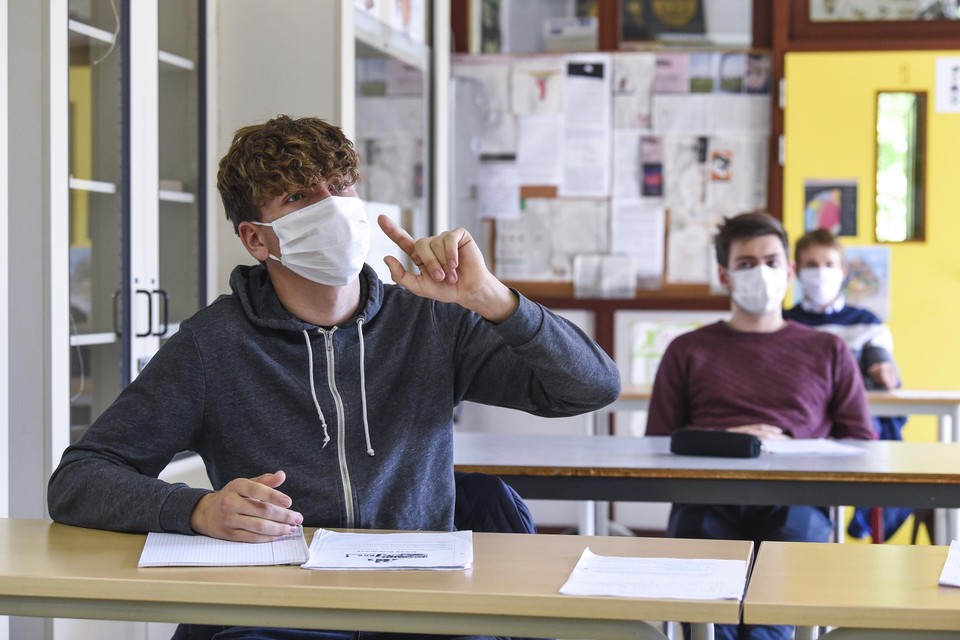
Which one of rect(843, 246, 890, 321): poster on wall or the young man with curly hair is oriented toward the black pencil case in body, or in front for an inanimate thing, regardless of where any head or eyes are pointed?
the poster on wall

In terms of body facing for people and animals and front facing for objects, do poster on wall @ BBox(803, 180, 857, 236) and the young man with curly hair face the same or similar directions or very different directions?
same or similar directions

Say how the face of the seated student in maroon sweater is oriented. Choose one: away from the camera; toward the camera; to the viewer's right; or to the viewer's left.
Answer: toward the camera

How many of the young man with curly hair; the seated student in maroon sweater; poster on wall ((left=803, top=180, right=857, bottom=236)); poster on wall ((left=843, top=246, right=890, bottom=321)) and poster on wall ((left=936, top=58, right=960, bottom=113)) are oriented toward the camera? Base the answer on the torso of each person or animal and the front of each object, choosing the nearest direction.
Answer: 5

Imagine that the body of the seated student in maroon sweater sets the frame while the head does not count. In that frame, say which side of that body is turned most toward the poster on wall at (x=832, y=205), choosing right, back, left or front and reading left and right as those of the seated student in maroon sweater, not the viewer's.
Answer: back

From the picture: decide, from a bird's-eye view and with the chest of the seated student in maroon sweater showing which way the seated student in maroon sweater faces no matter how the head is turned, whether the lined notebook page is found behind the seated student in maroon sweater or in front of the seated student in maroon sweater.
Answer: in front

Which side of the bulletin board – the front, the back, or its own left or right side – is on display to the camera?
front

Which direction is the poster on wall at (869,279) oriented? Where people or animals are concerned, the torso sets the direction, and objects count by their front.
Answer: toward the camera

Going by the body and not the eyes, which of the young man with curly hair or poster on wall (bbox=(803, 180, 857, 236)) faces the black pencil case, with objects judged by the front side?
the poster on wall

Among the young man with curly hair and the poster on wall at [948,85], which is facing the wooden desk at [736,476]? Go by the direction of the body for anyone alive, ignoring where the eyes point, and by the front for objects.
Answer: the poster on wall

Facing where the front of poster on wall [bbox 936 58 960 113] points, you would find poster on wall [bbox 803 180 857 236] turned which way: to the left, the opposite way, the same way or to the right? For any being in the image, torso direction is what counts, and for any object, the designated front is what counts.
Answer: the same way

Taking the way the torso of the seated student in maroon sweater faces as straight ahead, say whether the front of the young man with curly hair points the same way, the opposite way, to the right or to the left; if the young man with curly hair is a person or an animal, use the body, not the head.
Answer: the same way

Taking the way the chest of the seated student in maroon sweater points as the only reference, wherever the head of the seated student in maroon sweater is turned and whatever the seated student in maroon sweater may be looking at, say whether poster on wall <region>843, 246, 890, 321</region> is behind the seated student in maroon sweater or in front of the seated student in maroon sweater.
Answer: behind

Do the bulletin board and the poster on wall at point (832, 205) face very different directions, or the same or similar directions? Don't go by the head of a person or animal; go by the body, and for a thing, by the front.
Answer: same or similar directions

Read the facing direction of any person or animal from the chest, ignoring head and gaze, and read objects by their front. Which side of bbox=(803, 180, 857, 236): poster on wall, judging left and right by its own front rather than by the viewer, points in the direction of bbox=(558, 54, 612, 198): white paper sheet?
right
